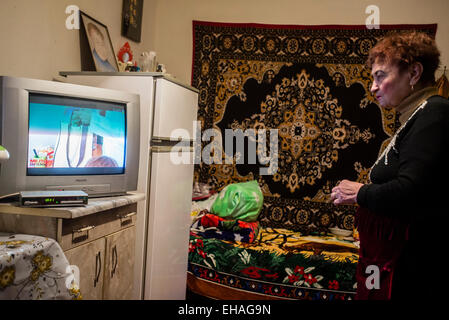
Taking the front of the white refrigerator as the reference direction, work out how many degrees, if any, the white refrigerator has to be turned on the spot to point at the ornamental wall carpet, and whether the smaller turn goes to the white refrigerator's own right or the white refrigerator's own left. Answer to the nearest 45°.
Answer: approximately 90° to the white refrigerator's own left

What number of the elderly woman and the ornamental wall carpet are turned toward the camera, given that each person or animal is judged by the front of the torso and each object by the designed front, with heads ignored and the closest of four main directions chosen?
1

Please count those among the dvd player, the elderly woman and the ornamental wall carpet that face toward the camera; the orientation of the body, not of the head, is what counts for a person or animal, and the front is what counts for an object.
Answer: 2

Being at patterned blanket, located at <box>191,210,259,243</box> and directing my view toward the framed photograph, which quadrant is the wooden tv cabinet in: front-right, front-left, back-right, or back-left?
front-left

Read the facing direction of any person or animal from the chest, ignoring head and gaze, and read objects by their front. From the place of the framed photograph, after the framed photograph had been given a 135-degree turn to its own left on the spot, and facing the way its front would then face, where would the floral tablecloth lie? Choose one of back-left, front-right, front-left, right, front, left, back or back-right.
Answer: back

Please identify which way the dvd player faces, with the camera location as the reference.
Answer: facing the viewer

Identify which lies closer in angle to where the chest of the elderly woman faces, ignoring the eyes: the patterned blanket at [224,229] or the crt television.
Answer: the crt television

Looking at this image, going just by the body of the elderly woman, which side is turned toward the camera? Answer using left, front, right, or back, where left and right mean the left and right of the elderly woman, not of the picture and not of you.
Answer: left

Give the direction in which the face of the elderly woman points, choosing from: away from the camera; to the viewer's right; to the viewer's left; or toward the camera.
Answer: to the viewer's left

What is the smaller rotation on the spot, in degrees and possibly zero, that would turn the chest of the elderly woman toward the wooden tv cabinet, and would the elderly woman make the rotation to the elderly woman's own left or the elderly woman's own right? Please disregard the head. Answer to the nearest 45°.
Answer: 0° — they already face it

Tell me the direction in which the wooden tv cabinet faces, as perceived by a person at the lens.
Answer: facing the viewer and to the right of the viewer
